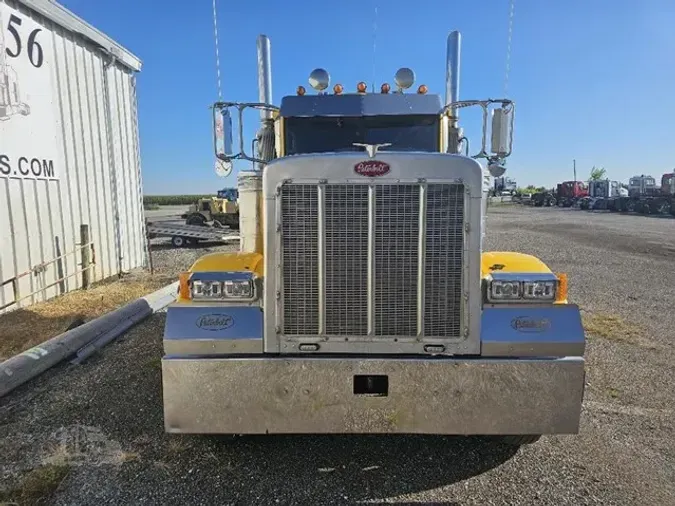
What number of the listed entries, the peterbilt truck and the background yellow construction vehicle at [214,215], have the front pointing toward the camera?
1

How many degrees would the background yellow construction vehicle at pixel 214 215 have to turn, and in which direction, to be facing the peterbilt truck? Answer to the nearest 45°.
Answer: approximately 90° to its left

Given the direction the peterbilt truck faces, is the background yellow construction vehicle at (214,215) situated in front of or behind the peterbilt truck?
behind

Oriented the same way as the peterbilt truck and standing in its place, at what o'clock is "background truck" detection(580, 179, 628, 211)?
The background truck is roughly at 7 o'clock from the peterbilt truck.

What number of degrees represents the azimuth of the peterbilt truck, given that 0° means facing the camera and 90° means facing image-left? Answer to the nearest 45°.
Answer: approximately 0°

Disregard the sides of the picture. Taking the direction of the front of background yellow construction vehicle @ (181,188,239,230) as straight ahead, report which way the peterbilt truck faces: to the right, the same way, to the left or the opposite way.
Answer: to the left

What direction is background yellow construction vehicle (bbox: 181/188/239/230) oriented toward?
to the viewer's left

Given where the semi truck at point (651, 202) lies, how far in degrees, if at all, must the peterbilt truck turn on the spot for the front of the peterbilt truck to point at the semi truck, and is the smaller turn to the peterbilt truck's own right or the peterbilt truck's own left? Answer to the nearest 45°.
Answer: approximately 135° to the peterbilt truck's own left

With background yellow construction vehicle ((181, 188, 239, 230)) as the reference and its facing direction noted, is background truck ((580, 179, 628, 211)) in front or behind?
behind

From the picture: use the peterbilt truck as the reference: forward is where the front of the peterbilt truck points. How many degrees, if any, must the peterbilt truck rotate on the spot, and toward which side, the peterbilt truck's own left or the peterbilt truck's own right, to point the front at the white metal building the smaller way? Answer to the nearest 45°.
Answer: approximately 135° to the peterbilt truck's own right
